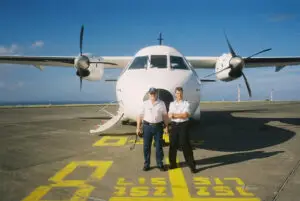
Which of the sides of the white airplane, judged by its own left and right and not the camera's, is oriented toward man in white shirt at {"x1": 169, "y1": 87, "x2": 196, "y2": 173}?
front

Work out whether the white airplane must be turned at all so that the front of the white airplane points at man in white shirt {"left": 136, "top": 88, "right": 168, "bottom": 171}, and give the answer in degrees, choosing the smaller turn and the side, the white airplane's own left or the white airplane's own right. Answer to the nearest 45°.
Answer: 0° — it already faces them

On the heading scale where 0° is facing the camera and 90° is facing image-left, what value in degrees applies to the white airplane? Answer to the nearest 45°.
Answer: approximately 0°

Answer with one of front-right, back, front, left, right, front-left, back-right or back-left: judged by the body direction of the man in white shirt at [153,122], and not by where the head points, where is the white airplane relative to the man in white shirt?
back
